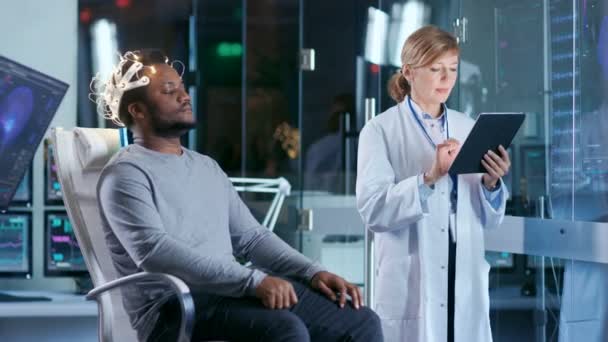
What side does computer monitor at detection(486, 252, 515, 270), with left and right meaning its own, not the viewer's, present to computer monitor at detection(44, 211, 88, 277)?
right

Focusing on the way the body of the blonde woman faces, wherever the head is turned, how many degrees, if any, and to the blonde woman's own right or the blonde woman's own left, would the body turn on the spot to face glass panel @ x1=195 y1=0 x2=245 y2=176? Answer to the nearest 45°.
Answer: approximately 180°

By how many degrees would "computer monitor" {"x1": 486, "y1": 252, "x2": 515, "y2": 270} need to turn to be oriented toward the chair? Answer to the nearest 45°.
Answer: approximately 45° to its right

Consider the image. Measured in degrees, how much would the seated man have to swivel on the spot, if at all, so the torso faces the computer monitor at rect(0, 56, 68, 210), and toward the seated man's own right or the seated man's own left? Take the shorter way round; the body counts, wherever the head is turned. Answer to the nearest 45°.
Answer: approximately 180°

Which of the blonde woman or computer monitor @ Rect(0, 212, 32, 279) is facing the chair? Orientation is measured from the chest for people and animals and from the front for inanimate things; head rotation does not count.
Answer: the computer monitor

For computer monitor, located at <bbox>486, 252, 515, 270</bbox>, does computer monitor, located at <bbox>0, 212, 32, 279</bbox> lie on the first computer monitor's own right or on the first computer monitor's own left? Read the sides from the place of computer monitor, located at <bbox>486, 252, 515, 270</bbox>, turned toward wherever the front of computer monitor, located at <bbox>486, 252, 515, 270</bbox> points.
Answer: on the first computer monitor's own right

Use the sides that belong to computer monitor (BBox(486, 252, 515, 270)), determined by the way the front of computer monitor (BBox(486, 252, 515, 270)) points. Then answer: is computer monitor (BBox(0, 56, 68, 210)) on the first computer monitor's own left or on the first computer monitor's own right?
on the first computer monitor's own right

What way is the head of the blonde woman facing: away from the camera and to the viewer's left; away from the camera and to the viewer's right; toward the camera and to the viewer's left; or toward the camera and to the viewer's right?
toward the camera and to the viewer's right

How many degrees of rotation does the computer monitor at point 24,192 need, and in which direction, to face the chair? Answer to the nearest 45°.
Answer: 0° — it already faces it

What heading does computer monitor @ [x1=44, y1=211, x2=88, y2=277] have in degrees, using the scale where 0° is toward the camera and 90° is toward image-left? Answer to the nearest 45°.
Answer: approximately 0°
